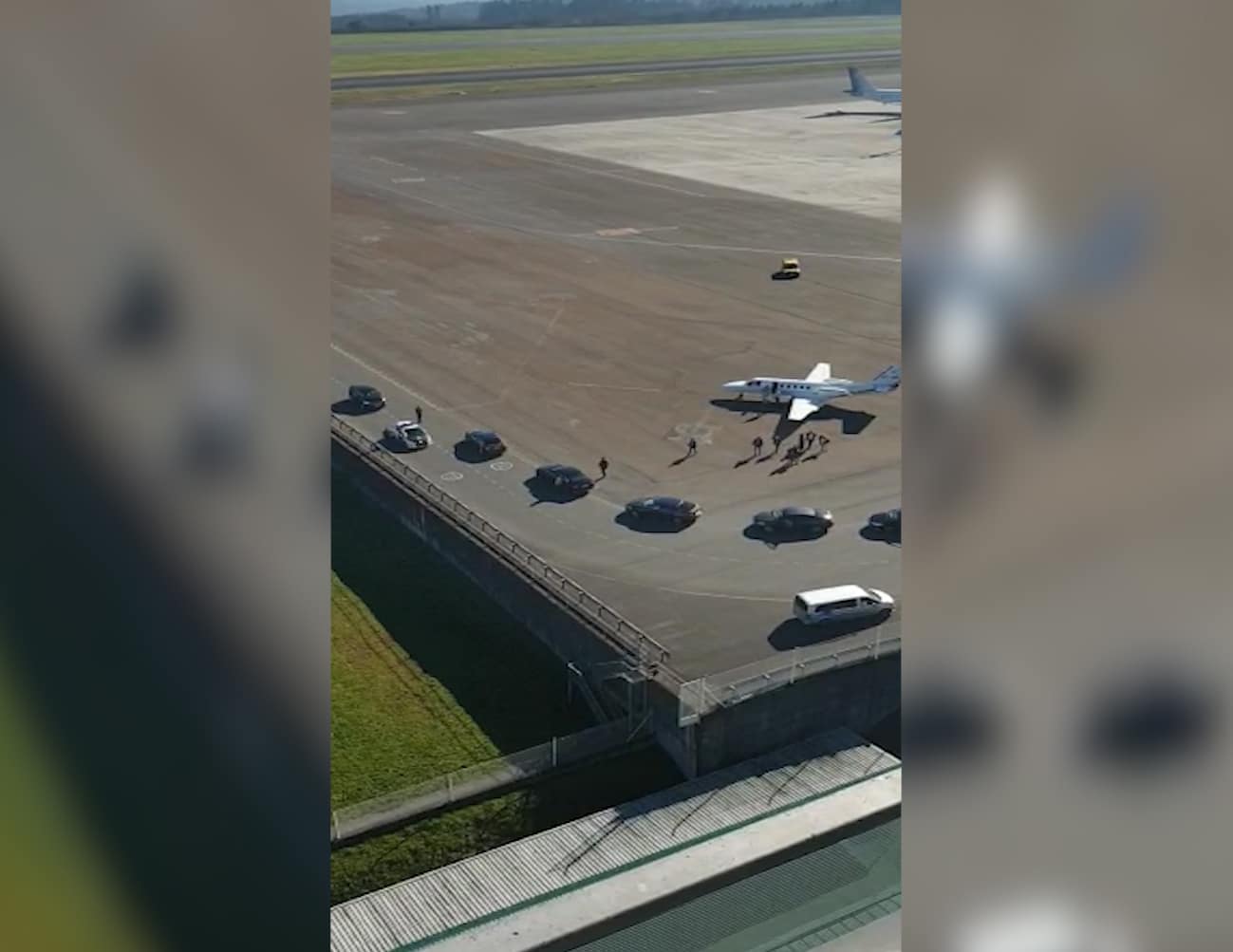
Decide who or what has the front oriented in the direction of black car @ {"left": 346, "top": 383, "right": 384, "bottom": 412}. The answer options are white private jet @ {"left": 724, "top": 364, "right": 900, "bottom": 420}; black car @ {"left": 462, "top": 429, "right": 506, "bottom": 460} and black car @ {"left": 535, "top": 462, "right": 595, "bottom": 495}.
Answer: the white private jet

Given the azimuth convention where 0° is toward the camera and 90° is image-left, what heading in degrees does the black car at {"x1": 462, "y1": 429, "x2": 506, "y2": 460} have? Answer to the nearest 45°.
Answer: approximately 315°

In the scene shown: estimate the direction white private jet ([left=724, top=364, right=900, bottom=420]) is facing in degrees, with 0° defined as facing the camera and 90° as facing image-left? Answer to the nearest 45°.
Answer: approximately 90°

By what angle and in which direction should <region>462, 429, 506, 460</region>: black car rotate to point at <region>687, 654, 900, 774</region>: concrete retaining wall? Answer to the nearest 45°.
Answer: approximately 45° to its right

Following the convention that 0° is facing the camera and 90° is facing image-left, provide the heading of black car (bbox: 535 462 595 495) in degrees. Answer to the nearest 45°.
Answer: approximately 315°

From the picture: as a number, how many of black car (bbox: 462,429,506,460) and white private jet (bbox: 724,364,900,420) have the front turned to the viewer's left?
1

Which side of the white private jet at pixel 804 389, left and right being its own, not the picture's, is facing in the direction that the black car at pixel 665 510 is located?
left

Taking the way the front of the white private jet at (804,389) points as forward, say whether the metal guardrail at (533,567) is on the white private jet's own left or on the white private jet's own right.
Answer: on the white private jet's own left

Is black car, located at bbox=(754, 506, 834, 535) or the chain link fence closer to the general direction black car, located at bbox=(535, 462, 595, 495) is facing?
the black car

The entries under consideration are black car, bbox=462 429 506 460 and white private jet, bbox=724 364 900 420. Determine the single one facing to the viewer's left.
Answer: the white private jet

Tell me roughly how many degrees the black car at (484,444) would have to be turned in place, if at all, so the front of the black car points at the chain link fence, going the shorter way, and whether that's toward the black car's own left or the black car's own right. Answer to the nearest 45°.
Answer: approximately 45° to the black car's own right

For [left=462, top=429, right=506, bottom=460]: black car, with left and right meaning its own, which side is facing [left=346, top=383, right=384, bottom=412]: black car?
back
